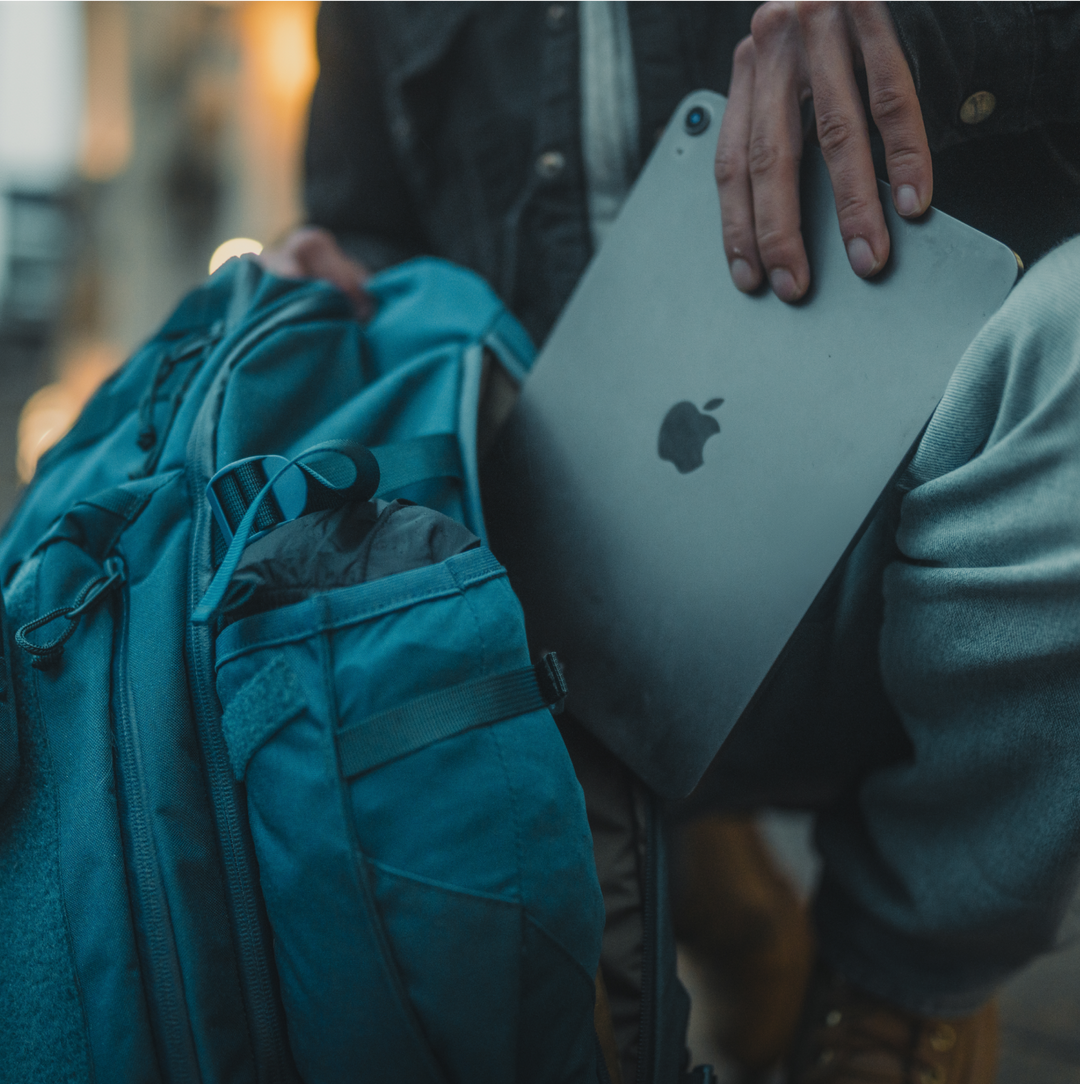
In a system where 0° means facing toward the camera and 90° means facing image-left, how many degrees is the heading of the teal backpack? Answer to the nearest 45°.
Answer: approximately 45°
